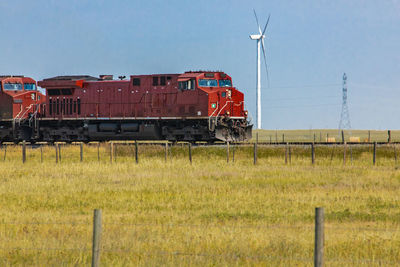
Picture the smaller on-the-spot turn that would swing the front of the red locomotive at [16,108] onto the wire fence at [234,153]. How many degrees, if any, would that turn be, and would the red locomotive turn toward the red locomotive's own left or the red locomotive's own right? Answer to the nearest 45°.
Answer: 0° — it already faces it

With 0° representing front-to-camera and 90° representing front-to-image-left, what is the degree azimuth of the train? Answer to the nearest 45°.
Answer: approximately 315°

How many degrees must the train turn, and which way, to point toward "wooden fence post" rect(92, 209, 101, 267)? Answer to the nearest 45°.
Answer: approximately 45° to its right

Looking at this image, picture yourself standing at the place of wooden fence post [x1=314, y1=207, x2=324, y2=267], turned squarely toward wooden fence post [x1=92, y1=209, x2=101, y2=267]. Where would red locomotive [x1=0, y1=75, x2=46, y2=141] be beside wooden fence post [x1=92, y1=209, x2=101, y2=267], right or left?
right

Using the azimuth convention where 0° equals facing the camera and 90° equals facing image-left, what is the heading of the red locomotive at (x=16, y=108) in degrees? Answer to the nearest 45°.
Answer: approximately 315°

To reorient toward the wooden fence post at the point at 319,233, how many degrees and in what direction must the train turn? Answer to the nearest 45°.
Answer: approximately 45° to its right

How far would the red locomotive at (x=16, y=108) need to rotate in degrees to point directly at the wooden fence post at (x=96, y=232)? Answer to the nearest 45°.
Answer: approximately 45° to its right
